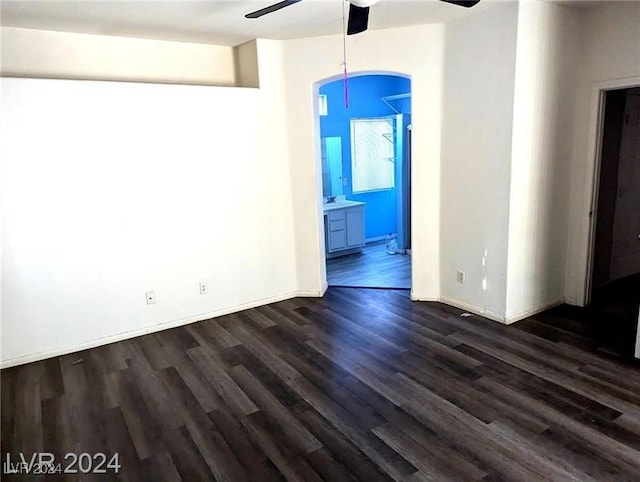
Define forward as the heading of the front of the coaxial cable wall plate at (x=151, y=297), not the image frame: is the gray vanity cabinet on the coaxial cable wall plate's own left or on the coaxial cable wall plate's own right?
on the coaxial cable wall plate's own left

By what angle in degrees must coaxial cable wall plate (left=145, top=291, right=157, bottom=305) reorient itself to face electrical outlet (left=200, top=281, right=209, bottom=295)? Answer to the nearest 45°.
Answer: approximately 90° to its left

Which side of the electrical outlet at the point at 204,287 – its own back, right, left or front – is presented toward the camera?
front

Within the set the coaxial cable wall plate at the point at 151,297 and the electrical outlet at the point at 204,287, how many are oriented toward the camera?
2

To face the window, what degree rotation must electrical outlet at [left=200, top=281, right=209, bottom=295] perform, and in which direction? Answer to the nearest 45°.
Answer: approximately 135° to its left

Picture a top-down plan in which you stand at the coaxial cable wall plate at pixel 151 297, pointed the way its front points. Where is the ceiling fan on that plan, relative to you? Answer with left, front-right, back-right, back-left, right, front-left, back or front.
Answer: front-left

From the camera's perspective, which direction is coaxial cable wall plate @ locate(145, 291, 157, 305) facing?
toward the camera

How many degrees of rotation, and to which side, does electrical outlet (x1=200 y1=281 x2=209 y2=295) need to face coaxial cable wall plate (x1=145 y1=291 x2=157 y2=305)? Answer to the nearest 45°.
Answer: approximately 90° to its right

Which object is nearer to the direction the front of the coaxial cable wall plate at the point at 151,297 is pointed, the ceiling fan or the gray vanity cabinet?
the ceiling fan

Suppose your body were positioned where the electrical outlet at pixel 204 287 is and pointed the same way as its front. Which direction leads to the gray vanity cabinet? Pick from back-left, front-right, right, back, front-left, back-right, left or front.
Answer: back-left
